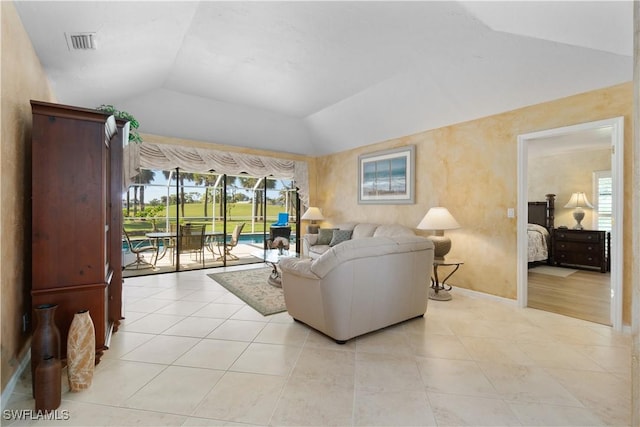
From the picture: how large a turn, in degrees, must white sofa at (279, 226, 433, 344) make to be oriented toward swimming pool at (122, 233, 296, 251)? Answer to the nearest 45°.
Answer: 0° — it already faces it

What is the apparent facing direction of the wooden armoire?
to the viewer's right

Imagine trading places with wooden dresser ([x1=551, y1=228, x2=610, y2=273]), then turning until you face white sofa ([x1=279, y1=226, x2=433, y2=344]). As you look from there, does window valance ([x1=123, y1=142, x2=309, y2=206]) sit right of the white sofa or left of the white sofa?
right

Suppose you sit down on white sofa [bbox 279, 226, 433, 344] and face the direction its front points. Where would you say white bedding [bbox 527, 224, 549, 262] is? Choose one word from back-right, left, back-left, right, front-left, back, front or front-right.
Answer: right

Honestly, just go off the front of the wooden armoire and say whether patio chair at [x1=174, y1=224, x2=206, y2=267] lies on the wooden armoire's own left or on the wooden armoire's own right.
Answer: on the wooden armoire's own left

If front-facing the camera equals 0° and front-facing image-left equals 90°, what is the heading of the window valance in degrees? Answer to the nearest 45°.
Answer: approximately 315°

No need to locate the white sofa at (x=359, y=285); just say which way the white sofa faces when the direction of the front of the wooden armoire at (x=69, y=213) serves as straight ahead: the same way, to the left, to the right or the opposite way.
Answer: to the left

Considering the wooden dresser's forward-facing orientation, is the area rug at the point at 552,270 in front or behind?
in front

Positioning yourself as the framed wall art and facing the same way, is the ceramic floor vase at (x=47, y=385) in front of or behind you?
in front

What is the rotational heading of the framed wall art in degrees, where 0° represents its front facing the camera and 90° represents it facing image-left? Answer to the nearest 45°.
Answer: approximately 45°

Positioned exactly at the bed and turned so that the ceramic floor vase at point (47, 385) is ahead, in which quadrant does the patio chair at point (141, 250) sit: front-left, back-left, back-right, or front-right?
front-right

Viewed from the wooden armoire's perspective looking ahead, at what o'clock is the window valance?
The window valance is roughly at 10 o'clock from the wooden armoire.

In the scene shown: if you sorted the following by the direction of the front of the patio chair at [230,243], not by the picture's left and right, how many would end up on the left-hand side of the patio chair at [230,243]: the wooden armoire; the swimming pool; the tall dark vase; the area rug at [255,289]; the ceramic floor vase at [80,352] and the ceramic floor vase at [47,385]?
5
